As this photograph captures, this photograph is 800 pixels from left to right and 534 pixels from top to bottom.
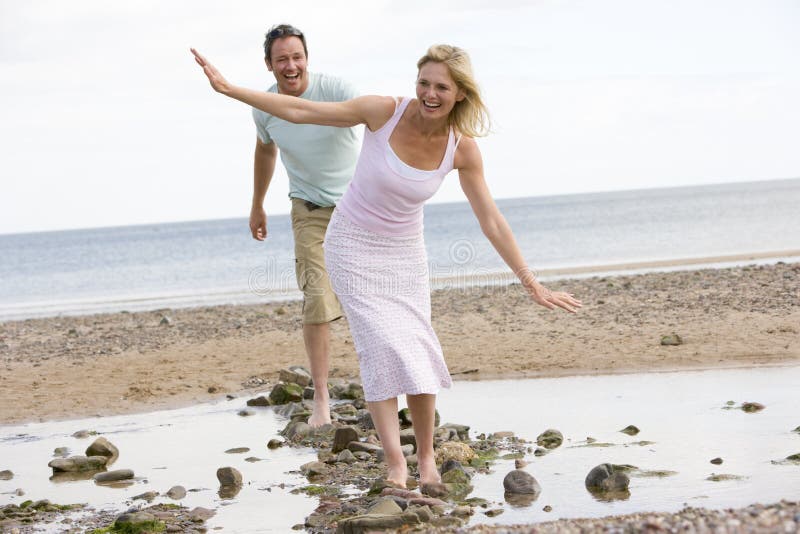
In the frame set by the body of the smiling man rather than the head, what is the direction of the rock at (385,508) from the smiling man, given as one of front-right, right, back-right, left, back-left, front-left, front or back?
front

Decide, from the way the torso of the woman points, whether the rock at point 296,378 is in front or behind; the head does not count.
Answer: behind

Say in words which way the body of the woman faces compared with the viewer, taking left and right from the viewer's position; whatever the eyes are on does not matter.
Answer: facing the viewer

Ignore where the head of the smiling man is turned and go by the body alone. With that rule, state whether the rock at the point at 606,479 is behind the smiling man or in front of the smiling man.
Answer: in front

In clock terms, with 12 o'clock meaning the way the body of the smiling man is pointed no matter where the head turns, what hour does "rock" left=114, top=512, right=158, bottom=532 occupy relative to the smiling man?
The rock is roughly at 1 o'clock from the smiling man.

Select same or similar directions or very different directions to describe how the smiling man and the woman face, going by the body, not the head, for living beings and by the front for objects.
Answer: same or similar directions

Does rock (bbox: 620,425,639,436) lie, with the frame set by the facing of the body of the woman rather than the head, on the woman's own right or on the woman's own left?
on the woman's own left

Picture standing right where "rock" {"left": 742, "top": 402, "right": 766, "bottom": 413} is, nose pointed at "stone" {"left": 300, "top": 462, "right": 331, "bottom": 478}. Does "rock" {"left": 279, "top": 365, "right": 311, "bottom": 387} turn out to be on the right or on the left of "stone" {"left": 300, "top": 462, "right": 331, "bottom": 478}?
right

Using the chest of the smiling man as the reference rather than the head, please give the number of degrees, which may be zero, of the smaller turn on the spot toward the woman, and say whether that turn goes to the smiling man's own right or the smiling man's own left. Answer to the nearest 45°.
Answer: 0° — they already face them

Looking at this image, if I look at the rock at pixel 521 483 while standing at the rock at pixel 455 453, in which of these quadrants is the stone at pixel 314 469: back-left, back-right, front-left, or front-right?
back-right

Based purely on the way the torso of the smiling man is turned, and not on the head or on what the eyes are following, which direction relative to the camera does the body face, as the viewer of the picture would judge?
toward the camera

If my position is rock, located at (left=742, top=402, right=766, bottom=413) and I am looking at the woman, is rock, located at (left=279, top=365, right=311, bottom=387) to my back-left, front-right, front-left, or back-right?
front-right
